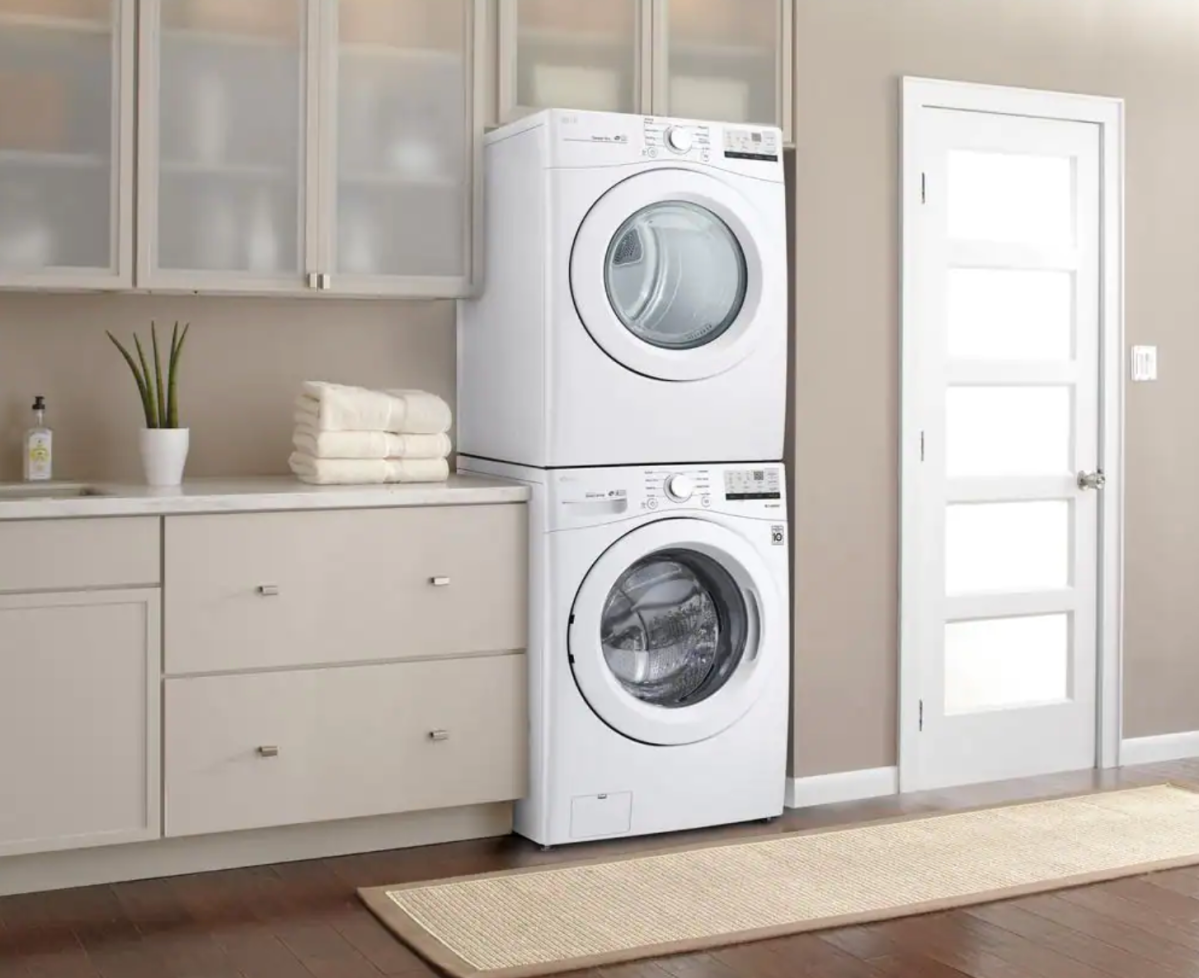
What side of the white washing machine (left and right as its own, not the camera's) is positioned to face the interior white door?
left

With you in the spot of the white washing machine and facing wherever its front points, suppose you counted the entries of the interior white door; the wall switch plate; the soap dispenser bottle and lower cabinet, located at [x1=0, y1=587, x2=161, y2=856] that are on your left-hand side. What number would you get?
2

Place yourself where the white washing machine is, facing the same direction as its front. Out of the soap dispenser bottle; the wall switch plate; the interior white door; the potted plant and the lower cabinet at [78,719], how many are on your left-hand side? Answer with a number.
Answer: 2

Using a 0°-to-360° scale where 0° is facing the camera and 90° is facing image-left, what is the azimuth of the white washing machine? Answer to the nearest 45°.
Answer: approximately 315°

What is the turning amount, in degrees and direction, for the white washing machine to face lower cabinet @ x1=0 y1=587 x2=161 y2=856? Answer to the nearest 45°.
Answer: approximately 90° to its right

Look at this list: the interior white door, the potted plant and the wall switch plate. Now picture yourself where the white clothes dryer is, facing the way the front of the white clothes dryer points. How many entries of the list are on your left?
2

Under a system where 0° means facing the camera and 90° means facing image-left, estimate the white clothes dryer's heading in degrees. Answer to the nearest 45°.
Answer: approximately 315°

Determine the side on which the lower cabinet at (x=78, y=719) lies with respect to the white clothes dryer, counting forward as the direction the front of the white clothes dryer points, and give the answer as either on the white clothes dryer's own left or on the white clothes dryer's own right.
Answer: on the white clothes dryer's own right

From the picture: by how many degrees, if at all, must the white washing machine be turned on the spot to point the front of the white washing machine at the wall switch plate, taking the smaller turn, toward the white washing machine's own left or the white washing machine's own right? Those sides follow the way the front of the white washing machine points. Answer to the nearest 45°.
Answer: approximately 90° to the white washing machine's own left
